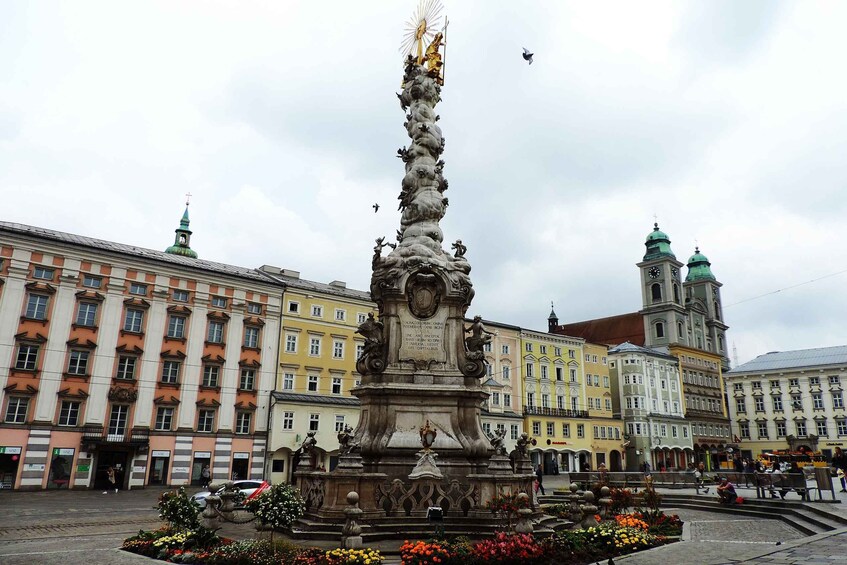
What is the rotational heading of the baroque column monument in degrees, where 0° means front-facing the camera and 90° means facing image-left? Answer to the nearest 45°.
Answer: approximately 0°

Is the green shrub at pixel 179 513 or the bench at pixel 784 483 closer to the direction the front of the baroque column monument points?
the green shrub

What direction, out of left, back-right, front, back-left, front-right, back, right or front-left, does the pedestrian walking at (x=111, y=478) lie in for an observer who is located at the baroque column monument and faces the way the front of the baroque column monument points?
back-right

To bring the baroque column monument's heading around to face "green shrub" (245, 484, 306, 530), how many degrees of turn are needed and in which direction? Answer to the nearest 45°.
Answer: approximately 45° to its right

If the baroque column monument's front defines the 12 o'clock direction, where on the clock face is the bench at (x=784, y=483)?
The bench is roughly at 8 o'clock from the baroque column monument.

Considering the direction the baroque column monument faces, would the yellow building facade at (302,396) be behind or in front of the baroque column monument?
behind

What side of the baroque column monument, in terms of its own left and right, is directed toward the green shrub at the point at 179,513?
right
